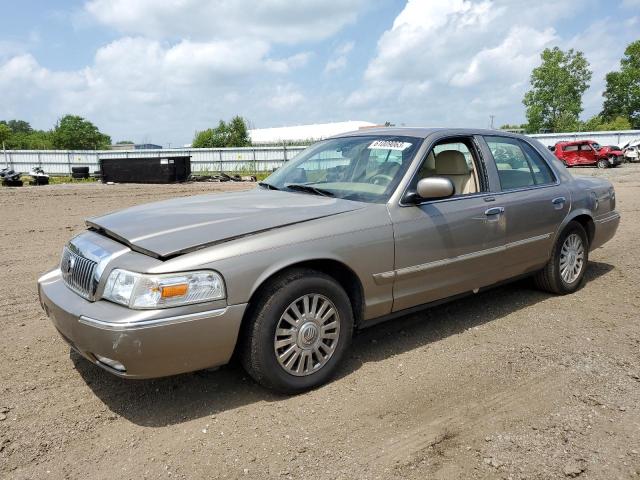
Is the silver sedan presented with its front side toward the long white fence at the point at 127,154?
no

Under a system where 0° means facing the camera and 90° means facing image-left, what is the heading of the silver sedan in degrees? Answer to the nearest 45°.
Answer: approximately 45°

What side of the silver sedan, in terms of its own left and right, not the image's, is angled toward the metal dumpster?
right

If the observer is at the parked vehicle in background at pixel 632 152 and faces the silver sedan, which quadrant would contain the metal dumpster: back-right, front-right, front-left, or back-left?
front-right

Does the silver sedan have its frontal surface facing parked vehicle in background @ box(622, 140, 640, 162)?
no

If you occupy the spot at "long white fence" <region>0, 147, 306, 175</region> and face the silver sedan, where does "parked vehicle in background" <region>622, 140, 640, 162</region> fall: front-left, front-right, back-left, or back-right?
front-left

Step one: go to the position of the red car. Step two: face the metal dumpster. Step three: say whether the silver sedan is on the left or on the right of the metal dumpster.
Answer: left

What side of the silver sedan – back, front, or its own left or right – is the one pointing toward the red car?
back

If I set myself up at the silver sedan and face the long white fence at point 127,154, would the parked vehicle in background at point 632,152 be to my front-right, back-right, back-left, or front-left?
front-right
